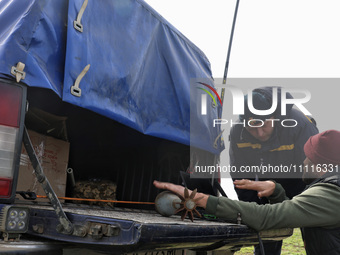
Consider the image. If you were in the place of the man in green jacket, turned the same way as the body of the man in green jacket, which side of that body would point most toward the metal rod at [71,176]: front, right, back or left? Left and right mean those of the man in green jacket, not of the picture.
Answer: front

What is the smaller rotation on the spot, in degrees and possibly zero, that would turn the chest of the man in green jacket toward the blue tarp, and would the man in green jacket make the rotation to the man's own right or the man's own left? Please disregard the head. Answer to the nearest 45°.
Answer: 0° — they already face it

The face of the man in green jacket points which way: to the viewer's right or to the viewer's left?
to the viewer's left

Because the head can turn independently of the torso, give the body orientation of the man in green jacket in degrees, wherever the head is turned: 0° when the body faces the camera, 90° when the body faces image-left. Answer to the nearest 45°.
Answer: approximately 90°

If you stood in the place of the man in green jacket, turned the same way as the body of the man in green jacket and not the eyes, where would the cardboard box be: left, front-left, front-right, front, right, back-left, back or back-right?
front
